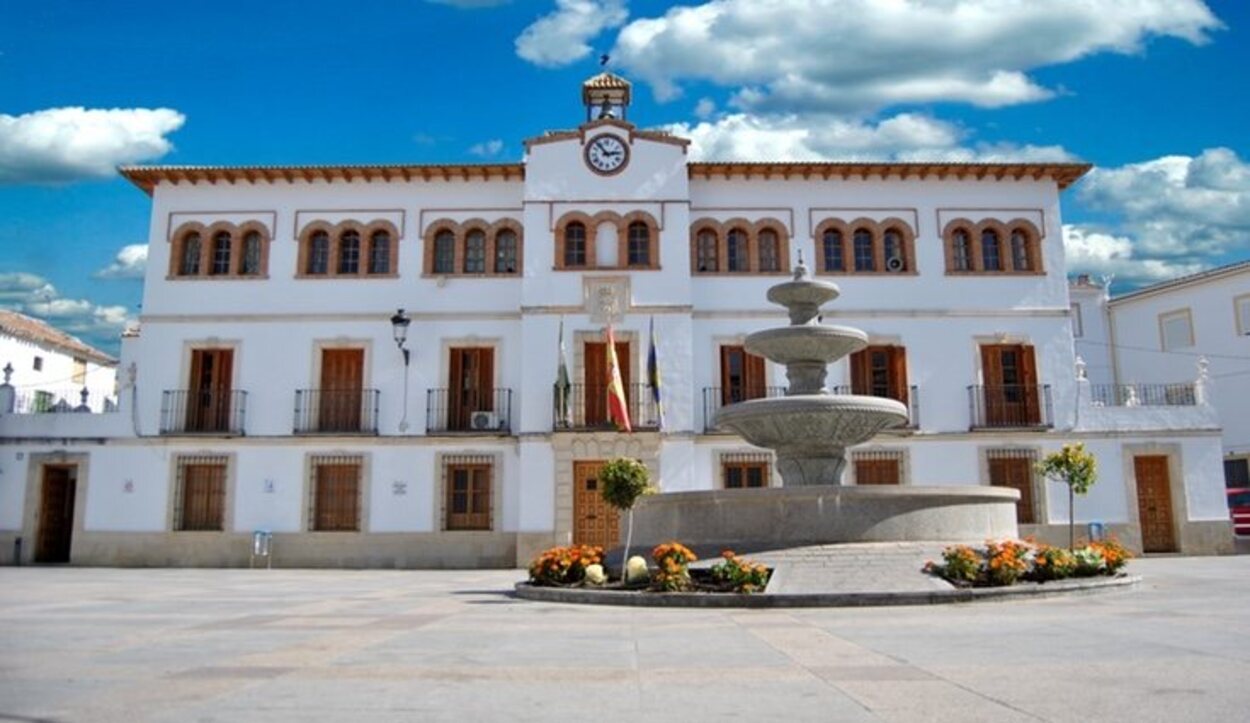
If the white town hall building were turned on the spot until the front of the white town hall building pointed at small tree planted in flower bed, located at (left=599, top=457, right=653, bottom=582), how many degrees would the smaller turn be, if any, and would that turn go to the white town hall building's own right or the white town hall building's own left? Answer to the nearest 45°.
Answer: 0° — it already faces it

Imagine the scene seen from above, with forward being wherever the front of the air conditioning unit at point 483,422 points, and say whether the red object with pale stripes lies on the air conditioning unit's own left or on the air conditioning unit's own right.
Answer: on the air conditioning unit's own left

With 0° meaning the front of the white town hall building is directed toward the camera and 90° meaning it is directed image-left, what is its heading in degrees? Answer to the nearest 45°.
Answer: approximately 0°

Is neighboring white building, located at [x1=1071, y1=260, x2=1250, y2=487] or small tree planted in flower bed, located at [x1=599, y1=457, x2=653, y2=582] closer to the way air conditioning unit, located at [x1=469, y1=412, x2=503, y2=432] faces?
the small tree planted in flower bed

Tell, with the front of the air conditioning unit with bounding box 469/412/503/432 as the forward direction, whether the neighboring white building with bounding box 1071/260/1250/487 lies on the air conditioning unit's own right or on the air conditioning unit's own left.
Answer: on the air conditioning unit's own left

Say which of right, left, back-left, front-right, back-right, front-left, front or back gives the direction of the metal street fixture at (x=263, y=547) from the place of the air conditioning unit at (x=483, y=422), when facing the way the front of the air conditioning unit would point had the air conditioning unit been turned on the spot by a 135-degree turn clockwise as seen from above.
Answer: front-left

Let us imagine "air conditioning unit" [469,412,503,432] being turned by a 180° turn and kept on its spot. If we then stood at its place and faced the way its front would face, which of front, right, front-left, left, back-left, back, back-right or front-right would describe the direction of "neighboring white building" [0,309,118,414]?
front-left

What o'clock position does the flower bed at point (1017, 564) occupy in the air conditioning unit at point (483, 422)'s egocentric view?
The flower bed is roughly at 11 o'clock from the air conditioning unit.

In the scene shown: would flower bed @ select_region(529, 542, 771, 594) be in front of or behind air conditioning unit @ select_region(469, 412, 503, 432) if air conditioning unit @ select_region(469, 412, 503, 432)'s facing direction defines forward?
in front

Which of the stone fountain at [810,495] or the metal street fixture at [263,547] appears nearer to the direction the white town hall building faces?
the stone fountain
